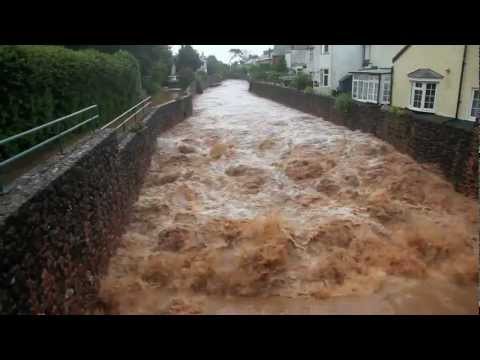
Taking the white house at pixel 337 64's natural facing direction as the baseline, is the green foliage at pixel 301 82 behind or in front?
in front

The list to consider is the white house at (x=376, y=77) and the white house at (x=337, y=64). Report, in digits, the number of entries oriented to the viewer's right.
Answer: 0

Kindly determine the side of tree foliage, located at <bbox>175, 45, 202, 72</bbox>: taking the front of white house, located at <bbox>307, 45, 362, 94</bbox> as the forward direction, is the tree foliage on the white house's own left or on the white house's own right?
on the white house's own right

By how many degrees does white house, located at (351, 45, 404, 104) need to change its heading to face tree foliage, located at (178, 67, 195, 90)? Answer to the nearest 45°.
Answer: approximately 90° to its right

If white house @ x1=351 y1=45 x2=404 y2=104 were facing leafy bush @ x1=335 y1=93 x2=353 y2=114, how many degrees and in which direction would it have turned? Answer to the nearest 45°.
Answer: approximately 45° to its left

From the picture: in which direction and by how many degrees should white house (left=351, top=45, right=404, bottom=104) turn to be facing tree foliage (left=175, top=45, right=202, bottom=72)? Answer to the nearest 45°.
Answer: approximately 90° to its right

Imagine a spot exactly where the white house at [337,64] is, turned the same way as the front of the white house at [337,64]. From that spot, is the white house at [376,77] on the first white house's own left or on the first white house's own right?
on the first white house's own left

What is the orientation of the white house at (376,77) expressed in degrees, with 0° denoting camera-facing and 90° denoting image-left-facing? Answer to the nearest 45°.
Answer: approximately 45°

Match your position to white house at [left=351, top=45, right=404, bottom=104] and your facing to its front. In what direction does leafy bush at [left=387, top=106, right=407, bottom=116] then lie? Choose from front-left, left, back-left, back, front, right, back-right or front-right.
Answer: front-left

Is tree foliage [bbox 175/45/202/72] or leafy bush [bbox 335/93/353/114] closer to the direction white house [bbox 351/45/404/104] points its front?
the leafy bush

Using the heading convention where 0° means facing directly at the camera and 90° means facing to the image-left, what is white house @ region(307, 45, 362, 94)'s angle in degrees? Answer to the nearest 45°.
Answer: approximately 45°
